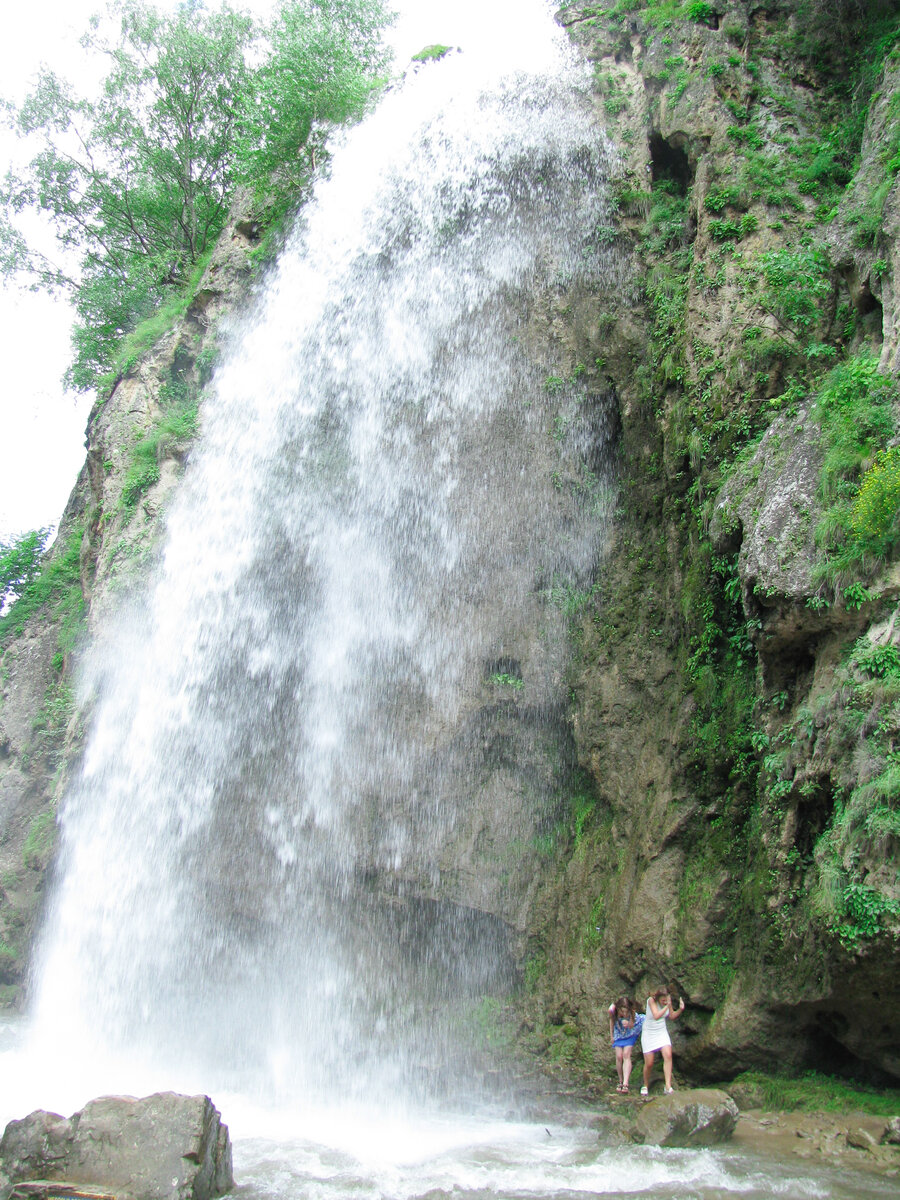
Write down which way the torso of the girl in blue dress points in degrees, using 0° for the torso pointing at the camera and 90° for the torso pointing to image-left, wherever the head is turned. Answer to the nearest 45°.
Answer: approximately 0°

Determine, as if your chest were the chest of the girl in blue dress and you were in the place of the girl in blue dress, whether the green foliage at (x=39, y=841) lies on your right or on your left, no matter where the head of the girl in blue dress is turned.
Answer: on your right

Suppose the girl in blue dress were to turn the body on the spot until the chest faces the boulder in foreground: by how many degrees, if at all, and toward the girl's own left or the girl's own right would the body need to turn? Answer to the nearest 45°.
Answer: approximately 45° to the girl's own right
